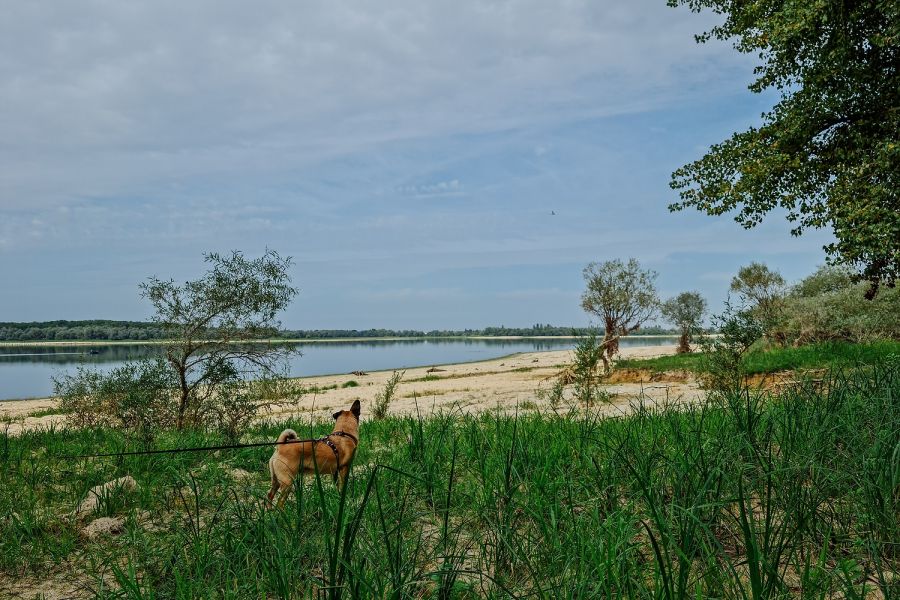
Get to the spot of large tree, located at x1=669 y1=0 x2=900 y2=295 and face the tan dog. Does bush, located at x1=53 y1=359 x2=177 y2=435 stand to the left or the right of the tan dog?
right

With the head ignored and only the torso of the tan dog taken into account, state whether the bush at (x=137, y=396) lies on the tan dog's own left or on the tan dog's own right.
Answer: on the tan dog's own left

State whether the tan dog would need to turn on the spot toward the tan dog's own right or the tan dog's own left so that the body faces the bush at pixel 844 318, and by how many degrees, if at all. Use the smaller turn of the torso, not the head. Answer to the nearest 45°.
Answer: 0° — it already faces it

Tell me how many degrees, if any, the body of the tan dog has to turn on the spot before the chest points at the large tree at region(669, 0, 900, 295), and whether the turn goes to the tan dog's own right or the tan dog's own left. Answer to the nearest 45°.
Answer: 0° — it already faces it

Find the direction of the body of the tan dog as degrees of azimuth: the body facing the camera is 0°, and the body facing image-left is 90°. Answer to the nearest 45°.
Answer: approximately 225°
